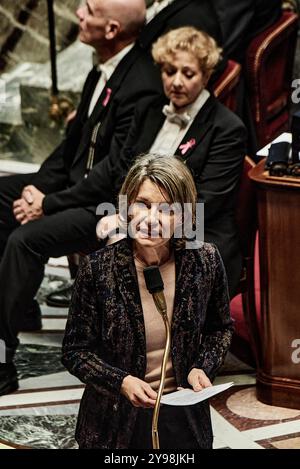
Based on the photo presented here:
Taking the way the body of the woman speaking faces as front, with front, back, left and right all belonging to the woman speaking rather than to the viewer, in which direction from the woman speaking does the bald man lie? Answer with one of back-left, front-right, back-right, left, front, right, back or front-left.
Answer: back

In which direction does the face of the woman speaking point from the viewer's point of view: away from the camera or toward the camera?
toward the camera

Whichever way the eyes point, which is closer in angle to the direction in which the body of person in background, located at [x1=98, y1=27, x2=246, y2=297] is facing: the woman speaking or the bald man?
the woman speaking

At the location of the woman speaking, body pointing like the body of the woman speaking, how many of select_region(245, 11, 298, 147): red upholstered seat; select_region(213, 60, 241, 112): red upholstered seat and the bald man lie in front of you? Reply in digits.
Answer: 0

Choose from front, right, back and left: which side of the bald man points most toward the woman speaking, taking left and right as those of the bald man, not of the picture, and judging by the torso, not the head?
left

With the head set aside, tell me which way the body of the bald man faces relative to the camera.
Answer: to the viewer's left

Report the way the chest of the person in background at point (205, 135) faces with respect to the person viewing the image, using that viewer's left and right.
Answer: facing the viewer and to the left of the viewer

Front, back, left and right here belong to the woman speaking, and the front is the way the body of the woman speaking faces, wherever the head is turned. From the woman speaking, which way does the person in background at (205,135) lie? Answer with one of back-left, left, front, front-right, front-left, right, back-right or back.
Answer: back

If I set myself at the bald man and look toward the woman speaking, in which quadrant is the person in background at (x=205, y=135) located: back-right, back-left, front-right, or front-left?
front-left

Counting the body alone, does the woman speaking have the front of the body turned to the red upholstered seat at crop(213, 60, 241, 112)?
no

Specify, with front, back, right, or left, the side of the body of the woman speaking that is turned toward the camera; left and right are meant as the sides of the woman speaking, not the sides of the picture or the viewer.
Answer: front

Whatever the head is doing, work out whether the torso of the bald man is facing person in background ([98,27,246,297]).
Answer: no

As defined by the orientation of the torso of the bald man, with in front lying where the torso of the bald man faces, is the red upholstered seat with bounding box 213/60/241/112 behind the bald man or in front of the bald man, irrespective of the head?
behind
